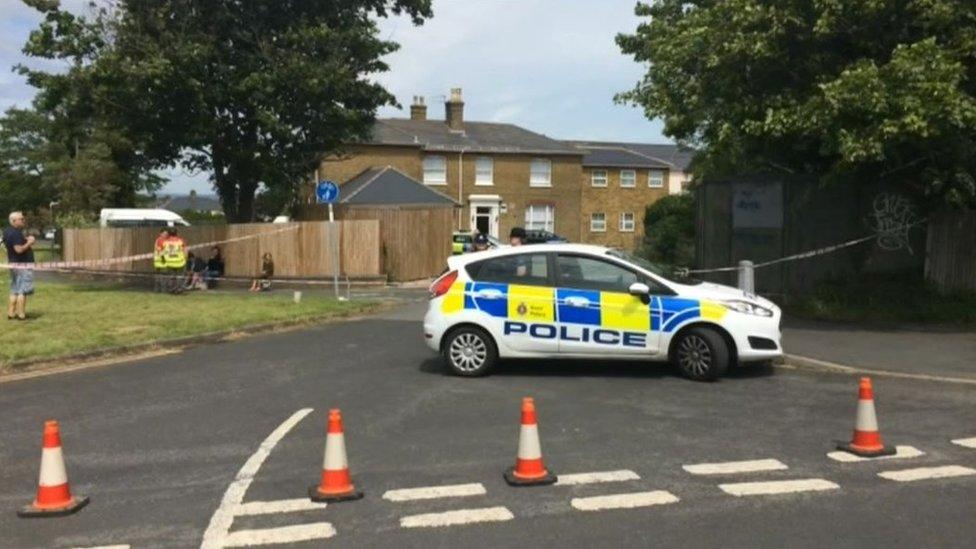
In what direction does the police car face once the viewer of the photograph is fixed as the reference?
facing to the right of the viewer

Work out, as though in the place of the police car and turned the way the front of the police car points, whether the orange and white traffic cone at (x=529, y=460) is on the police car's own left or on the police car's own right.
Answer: on the police car's own right

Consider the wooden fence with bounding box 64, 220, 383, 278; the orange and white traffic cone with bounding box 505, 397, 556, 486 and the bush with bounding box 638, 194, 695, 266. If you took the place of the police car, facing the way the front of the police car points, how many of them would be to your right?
1
